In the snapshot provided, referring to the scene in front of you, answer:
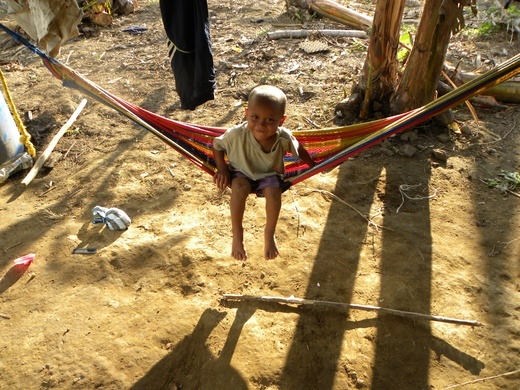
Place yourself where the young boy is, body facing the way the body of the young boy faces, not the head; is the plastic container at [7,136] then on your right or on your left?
on your right

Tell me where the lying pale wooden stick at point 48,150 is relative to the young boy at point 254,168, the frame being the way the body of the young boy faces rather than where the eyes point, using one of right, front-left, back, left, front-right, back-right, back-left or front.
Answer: back-right

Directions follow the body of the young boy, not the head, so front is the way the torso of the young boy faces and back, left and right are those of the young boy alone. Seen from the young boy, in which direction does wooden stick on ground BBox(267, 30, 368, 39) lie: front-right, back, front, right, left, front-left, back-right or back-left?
back

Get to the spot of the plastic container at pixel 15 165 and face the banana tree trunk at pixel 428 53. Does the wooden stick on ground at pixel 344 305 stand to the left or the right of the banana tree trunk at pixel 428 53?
right

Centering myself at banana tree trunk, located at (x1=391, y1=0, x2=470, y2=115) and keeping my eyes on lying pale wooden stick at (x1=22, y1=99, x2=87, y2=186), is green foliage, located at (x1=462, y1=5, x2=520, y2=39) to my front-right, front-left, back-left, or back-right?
back-right

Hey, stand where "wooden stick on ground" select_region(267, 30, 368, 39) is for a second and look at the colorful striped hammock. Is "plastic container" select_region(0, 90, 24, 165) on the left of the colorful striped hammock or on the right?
right

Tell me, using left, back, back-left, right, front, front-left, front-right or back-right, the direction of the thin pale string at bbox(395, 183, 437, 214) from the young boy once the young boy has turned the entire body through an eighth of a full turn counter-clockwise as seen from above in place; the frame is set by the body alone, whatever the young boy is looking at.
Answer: left

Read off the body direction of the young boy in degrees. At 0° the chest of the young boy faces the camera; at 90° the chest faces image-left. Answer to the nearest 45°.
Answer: approximately 0°

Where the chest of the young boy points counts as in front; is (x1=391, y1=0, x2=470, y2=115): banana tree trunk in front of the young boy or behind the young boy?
behind

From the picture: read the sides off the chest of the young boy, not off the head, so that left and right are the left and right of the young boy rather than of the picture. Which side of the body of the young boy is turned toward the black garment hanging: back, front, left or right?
back

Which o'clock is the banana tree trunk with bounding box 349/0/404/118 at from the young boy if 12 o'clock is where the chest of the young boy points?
The banana tree trunk is roughly at 7 o'clock from the young boy.
